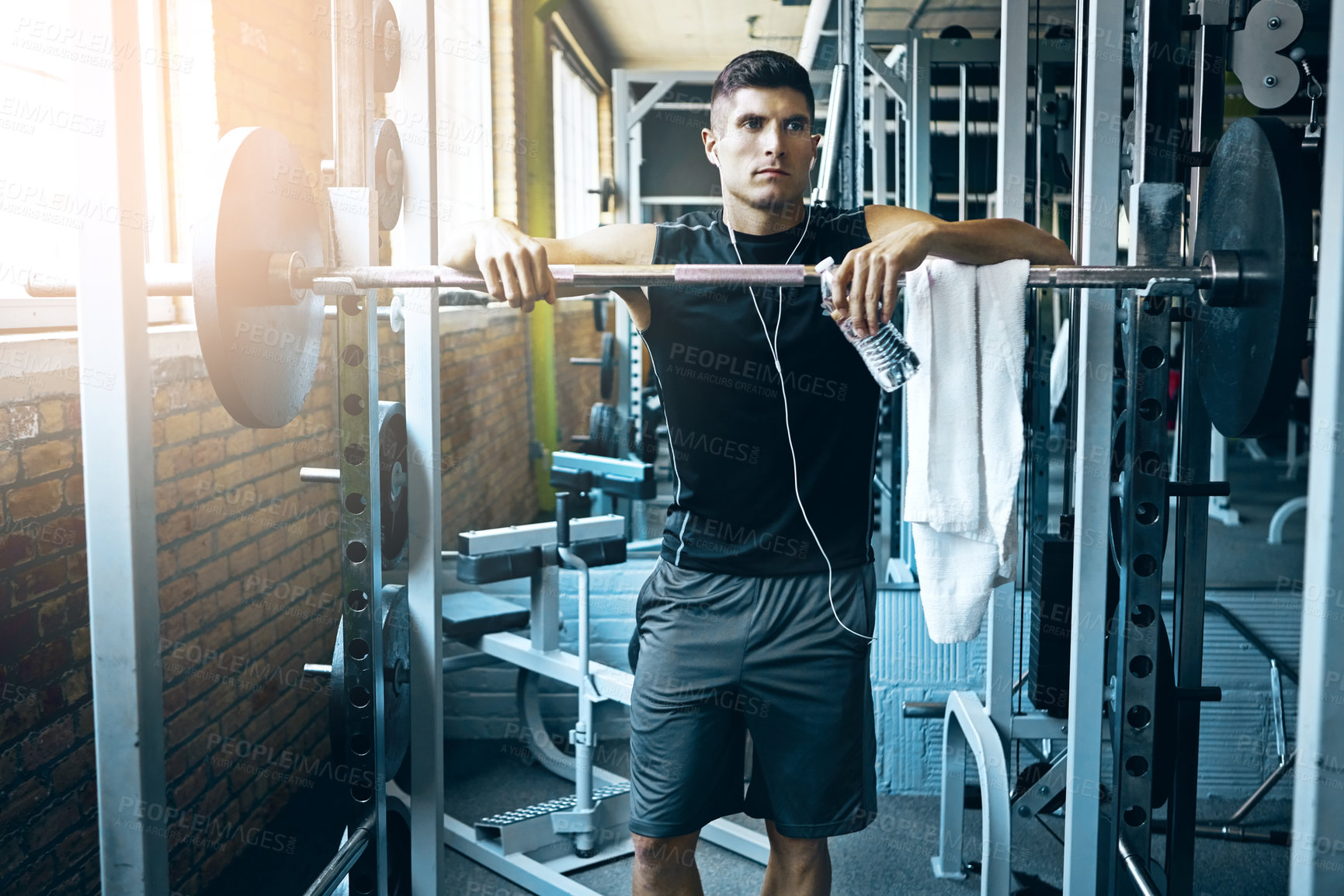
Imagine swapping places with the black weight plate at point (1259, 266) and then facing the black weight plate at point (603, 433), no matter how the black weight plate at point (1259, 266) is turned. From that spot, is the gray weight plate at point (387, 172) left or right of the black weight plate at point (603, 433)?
left

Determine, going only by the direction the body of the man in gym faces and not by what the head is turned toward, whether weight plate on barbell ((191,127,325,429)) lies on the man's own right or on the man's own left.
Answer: on the man's own right

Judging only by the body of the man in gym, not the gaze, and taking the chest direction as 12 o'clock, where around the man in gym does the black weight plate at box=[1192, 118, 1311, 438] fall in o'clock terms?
The black weight plate is roughly at 10 o'clock from the man in gym.

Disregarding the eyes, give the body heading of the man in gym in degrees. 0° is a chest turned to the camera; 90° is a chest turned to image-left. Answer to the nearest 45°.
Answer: approximately 0°

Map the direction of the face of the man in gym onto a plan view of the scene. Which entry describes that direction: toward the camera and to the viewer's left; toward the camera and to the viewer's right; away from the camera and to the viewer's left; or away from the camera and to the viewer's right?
toward the camera and to the viewer's right
